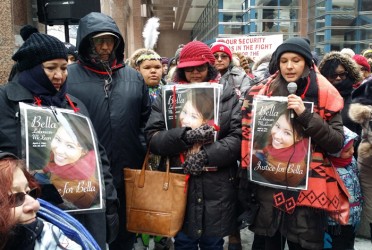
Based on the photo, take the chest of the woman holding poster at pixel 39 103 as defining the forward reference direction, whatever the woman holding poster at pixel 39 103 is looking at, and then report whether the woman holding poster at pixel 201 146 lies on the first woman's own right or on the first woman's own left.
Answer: on the first woman's own left

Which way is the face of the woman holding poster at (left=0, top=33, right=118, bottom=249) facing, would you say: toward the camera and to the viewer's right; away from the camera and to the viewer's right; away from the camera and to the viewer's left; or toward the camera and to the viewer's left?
toward the camera and to the viewer's right

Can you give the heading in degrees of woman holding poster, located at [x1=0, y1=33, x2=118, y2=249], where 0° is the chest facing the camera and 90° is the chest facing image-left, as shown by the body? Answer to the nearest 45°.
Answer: approximately 315°

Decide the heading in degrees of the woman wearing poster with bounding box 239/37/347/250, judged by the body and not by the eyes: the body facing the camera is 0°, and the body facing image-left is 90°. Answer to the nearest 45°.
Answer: approximately 0°

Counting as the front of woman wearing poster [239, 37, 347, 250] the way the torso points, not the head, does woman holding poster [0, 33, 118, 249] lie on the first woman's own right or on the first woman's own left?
on the first woman's own right

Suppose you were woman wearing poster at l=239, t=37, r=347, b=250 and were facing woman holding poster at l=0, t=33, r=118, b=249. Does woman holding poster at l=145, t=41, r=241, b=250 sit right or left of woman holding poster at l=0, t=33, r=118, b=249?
right

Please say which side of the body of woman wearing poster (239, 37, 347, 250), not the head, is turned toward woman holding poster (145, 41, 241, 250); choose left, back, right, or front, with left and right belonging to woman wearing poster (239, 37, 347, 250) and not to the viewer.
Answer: right

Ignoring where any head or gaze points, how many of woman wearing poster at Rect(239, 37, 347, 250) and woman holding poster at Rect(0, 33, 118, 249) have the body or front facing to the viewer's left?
0
